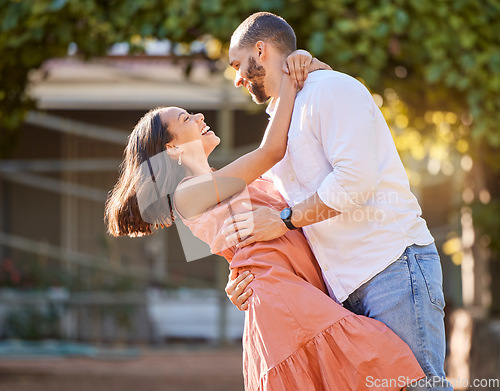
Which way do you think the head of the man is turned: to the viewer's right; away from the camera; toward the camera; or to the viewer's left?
to the viewer's left

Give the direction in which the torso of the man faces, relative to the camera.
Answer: to the viewer's left

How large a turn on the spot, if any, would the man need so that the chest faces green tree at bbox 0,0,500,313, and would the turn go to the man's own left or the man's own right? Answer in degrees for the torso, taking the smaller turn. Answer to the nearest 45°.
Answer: approximately 90° to the man's own right
